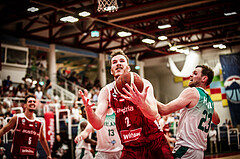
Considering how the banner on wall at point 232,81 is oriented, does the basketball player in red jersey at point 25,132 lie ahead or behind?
ahead

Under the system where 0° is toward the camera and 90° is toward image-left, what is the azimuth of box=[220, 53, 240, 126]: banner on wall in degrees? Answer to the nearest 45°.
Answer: approximately 45°

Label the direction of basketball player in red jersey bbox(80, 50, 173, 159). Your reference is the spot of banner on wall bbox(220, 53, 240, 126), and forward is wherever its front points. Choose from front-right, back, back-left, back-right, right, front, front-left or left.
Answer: front-left

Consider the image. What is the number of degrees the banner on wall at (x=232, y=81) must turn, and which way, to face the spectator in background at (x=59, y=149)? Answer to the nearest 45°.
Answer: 0° — it already faces them

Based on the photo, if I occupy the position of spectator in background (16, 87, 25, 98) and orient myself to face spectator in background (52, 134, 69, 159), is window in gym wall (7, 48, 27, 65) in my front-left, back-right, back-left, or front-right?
back-left

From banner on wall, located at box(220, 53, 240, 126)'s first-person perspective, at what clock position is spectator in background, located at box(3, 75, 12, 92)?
The spectator in background is roughly at 3 o'clock from the banner on wall.

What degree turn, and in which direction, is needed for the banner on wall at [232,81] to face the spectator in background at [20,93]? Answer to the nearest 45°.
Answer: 0° — it already faces them

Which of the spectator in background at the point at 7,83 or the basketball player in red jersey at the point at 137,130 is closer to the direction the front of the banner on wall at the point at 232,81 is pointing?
the basketball player in red jersey

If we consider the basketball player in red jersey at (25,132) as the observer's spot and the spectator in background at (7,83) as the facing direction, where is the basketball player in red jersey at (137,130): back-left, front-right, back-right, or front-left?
back-right
